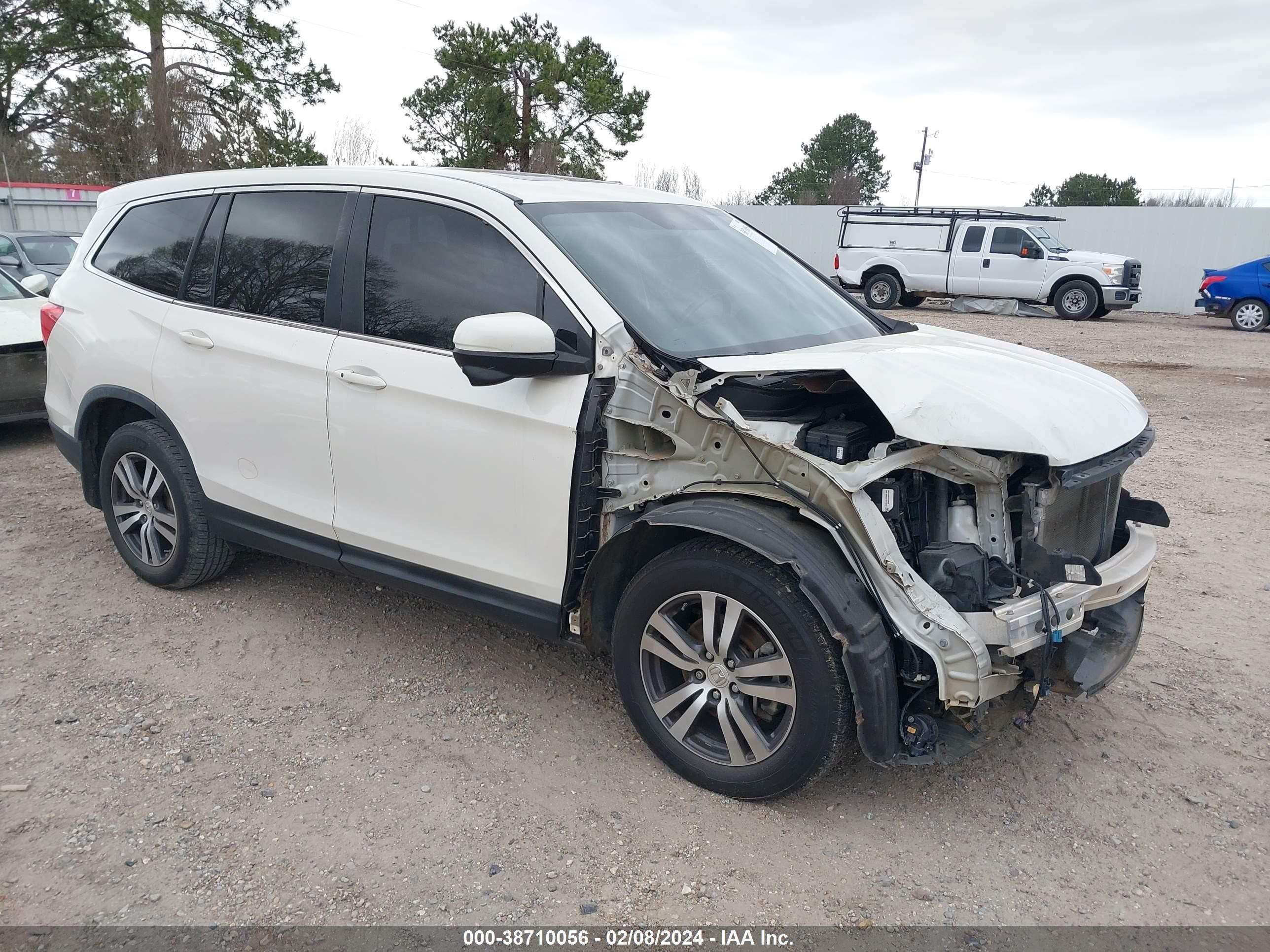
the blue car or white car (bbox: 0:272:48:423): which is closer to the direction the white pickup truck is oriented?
the blue car

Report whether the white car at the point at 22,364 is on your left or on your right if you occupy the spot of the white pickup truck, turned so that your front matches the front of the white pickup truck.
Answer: on your right

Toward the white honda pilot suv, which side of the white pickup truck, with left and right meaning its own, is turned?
right

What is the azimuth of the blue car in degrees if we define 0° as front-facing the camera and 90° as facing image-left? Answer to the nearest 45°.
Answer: approximately 270°

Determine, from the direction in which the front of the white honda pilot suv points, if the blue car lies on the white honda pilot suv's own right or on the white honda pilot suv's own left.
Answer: on the white honda pilot suv's own left

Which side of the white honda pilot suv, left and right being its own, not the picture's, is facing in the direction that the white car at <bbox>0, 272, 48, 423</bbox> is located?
back

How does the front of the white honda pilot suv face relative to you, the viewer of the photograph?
facing the viewer and to the right of the viewer

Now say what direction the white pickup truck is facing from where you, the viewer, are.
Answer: facing to the right of the viewer
